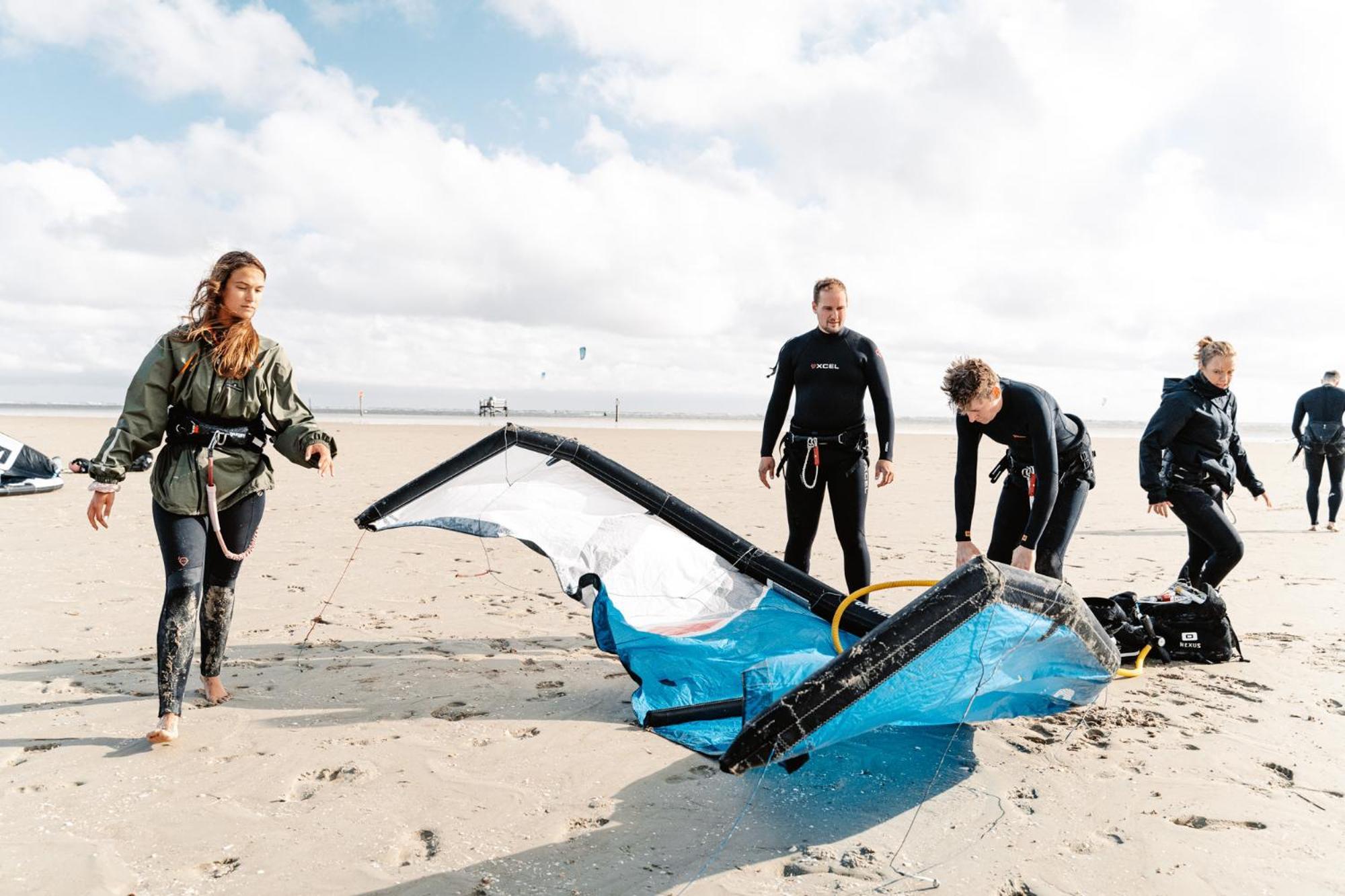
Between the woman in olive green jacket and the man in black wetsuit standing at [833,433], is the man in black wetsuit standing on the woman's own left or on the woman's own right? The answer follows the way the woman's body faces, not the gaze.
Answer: on the woman's own left

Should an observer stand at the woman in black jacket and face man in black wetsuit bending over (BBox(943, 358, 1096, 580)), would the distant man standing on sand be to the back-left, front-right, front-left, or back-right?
back-right

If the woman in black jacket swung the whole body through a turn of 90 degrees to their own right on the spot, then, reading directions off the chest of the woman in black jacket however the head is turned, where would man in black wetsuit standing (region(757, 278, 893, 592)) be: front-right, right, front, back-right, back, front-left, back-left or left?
front

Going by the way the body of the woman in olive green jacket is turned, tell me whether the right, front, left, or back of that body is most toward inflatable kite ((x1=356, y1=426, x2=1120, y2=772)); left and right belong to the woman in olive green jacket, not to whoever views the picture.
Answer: left

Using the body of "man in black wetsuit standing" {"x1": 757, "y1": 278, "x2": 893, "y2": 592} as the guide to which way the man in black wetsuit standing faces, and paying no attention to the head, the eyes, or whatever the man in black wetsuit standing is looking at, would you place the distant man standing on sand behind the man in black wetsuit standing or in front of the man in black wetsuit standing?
behind

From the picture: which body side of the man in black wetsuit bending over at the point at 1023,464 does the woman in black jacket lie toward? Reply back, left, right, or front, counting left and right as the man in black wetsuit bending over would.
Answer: back

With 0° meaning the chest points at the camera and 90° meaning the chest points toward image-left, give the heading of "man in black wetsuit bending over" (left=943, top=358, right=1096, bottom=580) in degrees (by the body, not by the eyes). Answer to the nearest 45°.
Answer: approximately 45°

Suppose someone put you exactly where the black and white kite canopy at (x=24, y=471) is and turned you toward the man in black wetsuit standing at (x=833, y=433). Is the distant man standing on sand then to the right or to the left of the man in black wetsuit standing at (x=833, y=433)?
left

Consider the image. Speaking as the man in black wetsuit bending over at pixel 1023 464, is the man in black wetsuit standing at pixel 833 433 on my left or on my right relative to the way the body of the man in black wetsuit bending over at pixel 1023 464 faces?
on my right
